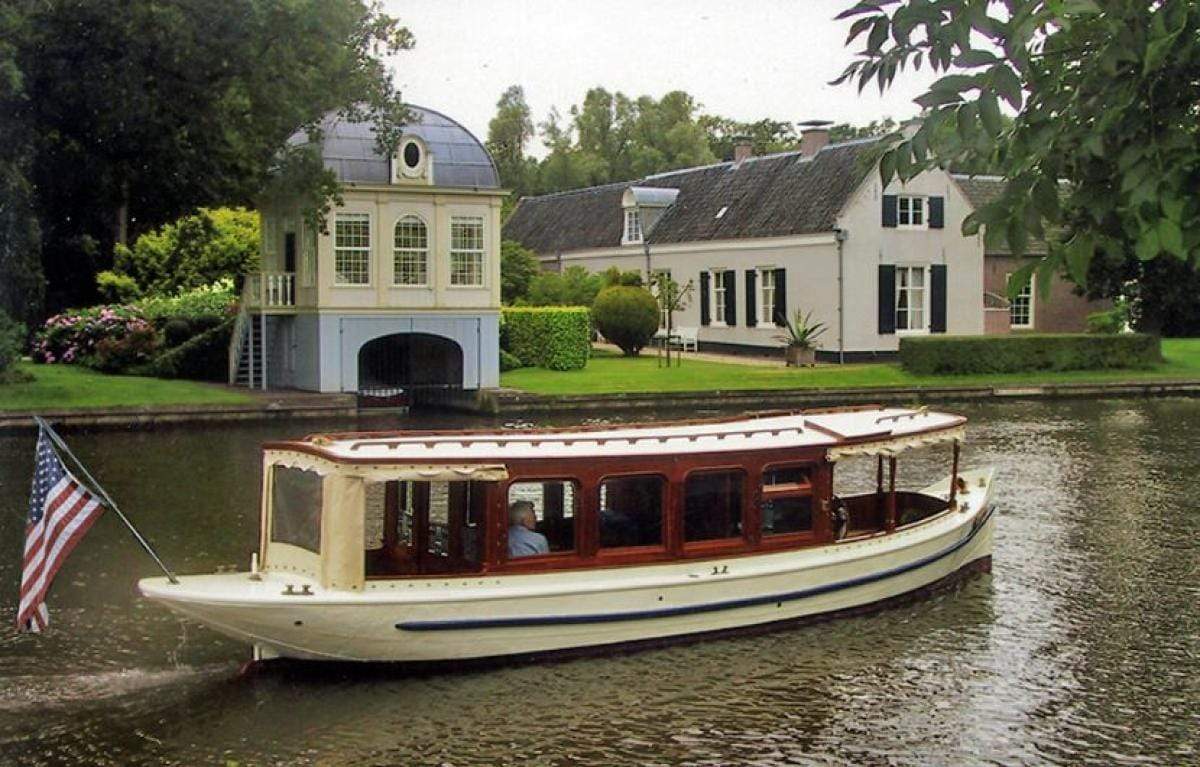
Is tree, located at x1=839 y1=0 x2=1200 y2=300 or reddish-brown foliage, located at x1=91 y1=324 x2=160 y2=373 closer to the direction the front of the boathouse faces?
the tree

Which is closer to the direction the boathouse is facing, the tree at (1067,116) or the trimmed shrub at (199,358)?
the tree

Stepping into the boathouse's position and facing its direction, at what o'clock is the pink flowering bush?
The pink flowering bush is roughly at 4 o'clock from the boathouse.

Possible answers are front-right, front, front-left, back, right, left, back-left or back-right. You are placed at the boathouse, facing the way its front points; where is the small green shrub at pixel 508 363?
back-left

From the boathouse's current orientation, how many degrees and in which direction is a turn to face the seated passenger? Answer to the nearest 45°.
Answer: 0° — it already faces them

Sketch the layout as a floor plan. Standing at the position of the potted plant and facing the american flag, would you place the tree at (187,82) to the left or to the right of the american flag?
right

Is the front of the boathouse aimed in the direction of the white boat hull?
yes

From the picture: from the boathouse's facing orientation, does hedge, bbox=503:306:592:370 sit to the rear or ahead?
to the rear

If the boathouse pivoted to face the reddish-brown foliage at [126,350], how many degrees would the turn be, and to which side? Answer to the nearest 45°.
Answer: approximately 135° to its right

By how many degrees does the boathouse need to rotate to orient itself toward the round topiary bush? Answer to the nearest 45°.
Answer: approximately 135° to its left

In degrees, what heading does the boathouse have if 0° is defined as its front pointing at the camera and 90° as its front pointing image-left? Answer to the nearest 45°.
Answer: approximately 0°

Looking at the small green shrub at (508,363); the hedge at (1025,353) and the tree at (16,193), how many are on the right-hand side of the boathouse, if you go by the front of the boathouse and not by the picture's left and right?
1

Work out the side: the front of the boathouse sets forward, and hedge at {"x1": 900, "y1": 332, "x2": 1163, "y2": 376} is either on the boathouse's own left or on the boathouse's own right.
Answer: on the boathouse's own left

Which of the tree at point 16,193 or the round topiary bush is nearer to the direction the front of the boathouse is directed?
the tree

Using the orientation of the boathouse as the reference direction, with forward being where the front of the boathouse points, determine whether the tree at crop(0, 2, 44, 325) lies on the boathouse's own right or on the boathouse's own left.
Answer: on the boathouse's own right
